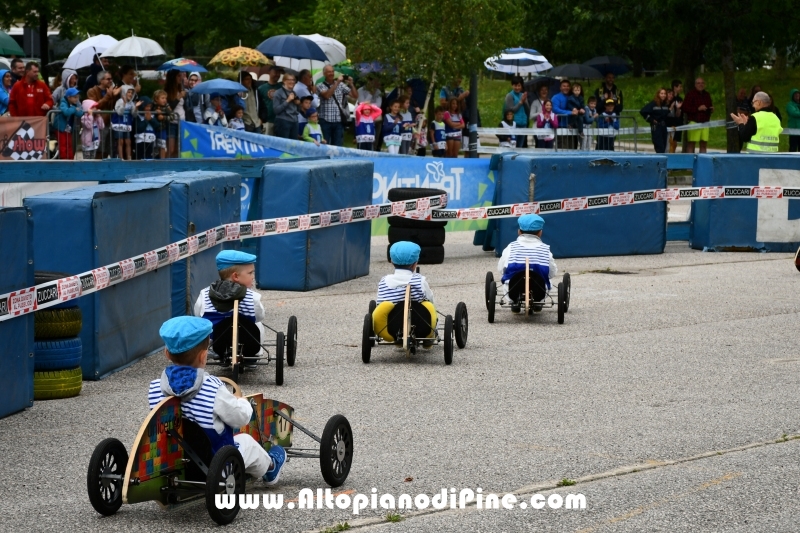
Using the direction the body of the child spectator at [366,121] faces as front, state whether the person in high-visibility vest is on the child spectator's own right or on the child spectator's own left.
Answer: on the child spectator's own left

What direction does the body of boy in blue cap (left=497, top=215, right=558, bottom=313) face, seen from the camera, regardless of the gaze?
away from the camera

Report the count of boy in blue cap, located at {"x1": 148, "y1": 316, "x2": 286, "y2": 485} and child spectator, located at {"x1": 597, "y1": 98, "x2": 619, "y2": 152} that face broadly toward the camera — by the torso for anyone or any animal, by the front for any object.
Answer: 1

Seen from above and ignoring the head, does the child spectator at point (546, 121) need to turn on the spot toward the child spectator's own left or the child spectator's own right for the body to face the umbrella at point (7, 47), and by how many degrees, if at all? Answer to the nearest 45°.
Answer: approximately 90° to the child spectator's own right

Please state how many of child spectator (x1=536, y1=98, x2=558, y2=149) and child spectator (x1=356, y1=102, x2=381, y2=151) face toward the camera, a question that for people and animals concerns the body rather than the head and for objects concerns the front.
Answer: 2

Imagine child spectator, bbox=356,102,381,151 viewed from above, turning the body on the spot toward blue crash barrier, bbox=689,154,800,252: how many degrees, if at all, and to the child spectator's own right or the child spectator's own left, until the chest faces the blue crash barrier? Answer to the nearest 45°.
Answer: approximately 45° to the child spectator's own left

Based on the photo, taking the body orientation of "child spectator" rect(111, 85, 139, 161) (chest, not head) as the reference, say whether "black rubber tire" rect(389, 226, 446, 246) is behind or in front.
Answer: in front

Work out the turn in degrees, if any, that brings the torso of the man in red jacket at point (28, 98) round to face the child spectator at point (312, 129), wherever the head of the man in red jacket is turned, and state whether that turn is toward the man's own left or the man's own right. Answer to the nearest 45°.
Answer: approximately 90° to the man's own left

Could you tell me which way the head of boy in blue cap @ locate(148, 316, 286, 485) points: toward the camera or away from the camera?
away from the camera

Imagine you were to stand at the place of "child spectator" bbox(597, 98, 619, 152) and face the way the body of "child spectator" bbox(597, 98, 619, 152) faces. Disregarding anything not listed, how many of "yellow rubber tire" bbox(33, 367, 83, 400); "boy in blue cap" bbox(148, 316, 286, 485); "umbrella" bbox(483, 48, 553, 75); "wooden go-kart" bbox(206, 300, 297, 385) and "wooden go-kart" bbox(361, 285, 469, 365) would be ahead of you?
4

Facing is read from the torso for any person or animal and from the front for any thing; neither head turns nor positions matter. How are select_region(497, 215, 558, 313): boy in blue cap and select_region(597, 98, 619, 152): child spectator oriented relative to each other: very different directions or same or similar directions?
very different directions

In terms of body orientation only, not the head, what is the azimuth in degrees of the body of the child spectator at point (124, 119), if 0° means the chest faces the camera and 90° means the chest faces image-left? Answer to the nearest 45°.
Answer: approximately 315°

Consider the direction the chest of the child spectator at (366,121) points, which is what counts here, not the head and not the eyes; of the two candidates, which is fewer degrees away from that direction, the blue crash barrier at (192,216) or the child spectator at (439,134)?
the blue crash barrier

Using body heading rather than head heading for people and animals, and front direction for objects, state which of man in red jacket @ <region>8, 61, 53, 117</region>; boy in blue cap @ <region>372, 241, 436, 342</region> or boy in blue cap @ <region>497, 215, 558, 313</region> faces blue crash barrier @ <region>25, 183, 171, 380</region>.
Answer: the man in red jacket
